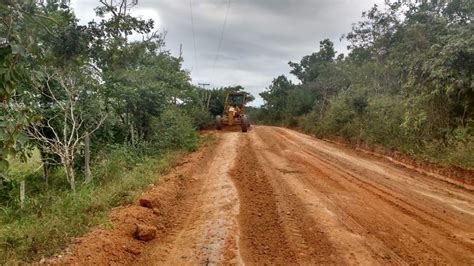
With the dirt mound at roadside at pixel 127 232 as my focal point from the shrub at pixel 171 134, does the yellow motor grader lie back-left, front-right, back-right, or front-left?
back-left

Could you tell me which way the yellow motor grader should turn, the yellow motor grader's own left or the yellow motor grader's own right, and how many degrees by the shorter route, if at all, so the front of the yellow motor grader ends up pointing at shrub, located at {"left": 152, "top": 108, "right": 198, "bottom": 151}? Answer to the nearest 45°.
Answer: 0° — it already faces it

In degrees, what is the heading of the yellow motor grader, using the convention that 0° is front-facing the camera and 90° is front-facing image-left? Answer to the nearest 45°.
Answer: approximately 0°

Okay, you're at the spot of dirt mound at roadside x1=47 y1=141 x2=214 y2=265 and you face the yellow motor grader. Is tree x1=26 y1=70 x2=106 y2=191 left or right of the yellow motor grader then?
left

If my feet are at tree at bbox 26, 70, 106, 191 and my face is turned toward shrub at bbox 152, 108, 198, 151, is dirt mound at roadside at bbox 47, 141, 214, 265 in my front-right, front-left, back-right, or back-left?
back-right

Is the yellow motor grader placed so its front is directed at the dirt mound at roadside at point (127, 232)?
yes

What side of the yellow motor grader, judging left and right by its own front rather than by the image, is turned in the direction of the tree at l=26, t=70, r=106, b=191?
front
